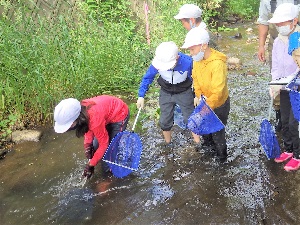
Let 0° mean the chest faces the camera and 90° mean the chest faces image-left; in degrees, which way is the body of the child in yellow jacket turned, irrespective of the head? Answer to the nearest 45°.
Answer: approximately 45°

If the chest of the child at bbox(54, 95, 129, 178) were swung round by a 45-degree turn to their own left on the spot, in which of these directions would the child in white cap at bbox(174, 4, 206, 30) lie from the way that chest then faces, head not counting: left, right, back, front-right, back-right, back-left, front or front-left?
back-left

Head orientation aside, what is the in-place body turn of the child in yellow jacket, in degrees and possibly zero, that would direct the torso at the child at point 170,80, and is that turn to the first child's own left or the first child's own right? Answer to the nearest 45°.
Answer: approximately 90° to the first child's own right

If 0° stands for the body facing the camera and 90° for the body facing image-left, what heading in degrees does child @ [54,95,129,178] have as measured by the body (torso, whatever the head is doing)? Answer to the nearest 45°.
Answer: approximately 45°

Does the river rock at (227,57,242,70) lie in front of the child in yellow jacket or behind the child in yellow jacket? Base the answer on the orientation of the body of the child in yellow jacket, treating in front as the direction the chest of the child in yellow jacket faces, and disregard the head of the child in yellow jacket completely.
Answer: behind

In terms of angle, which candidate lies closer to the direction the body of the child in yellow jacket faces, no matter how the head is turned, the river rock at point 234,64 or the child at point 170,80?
the child

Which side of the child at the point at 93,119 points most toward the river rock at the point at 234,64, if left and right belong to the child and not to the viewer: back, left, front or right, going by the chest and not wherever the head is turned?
back

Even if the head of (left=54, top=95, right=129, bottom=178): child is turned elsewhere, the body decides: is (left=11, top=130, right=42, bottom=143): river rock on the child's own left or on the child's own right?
on the child's own right

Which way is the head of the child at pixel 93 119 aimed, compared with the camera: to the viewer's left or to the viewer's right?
to the viewer's left

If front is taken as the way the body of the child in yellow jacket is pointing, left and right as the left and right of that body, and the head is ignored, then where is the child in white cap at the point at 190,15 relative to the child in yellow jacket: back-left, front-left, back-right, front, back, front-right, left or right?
back-right
